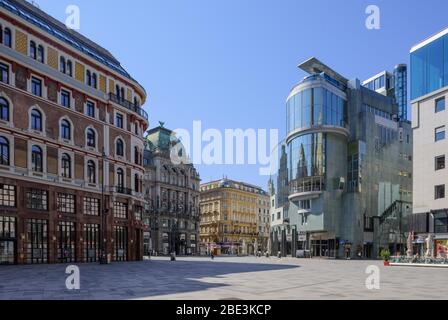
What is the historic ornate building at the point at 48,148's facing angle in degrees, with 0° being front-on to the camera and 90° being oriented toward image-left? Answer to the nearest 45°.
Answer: approximately 315°
